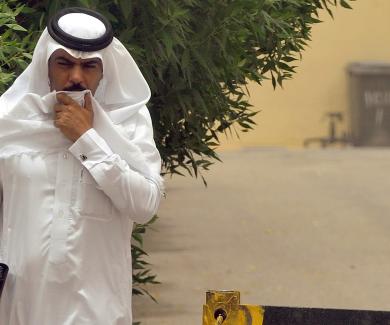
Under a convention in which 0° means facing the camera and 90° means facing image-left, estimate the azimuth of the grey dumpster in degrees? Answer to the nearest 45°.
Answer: approximately 0°

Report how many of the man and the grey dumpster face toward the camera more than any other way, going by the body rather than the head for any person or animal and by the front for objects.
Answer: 2

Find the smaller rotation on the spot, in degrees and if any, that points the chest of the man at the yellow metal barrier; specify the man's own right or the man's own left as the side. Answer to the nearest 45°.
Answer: approximately 90° to the man's own left

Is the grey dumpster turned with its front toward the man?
yes

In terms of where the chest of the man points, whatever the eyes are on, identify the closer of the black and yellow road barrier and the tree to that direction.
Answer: the black and yellow road barrier

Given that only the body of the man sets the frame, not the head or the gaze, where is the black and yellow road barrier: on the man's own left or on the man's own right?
on the man's own left

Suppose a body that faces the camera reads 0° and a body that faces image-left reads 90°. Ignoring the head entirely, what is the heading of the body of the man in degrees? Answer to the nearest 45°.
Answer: approximately 0°

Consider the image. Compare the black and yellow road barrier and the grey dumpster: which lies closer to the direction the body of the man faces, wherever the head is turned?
the black and yellow road barrier

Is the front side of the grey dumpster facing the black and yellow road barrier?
yes

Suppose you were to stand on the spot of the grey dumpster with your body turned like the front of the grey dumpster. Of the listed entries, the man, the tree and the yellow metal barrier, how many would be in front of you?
3

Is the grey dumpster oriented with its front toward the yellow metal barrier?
yes
